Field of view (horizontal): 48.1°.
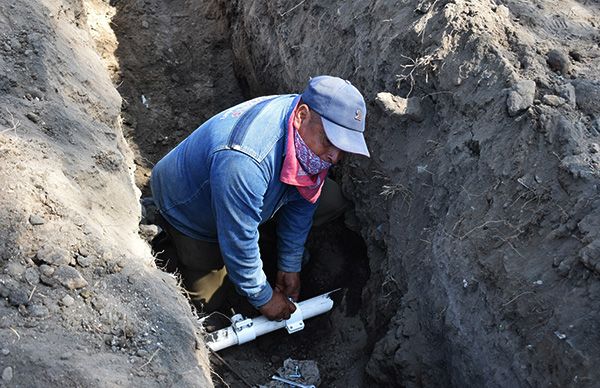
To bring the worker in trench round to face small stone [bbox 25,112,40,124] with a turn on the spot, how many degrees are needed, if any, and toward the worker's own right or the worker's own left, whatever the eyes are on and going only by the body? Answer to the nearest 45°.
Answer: approximately 135° to the worker's own right

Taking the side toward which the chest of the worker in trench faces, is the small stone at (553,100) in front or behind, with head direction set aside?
in front

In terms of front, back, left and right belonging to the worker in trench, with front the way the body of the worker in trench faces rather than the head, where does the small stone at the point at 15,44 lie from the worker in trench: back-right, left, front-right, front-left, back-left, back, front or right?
back

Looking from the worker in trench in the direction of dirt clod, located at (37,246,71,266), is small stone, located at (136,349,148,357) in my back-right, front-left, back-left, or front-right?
front-left

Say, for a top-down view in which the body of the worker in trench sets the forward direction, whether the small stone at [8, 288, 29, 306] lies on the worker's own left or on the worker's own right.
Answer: on the worker's own right

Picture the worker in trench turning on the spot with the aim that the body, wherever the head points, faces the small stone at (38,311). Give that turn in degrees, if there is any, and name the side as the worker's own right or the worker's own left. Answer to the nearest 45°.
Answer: approximately 90° to the worker's own right

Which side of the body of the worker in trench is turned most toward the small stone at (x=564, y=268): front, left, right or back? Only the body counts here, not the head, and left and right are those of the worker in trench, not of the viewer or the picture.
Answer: front

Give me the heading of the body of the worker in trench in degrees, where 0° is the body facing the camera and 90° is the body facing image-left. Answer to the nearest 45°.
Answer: approximately 315°

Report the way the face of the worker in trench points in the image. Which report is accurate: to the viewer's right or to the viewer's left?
to the viewer's right

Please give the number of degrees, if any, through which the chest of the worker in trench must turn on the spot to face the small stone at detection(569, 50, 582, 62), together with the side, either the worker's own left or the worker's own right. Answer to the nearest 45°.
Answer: approximately 45° to the worker's own left
